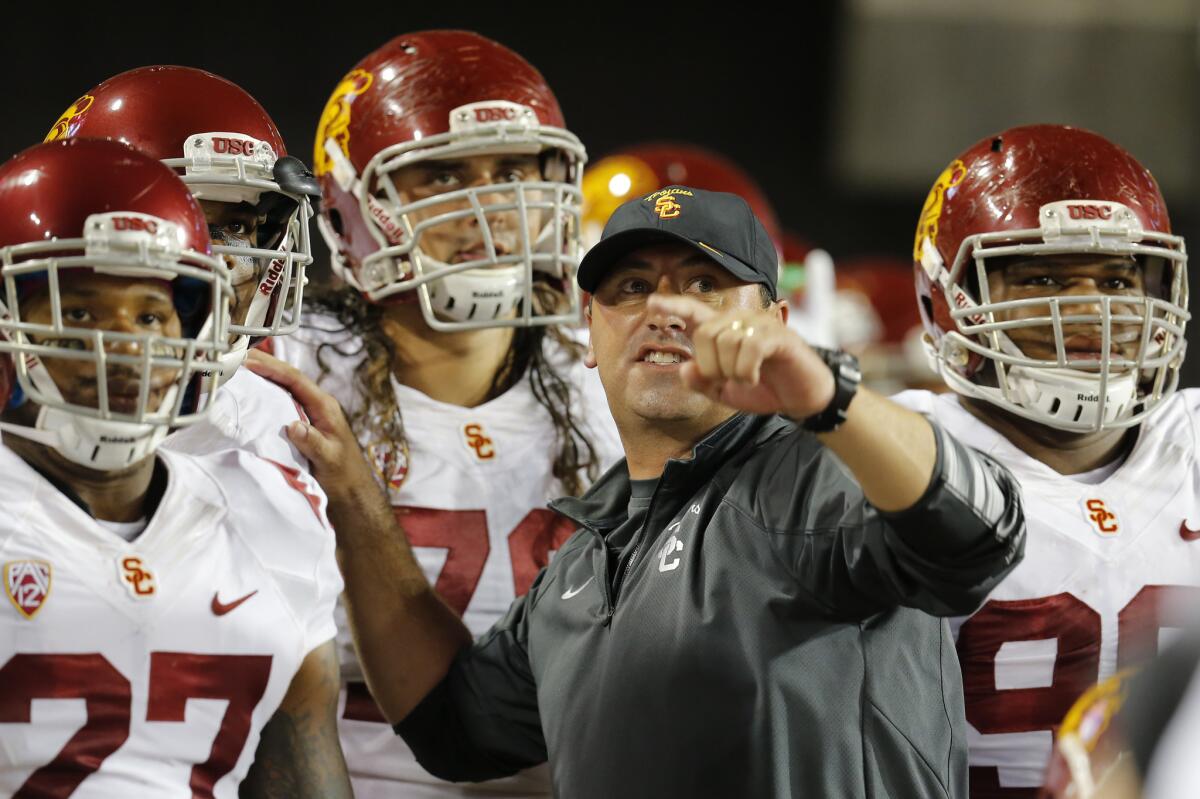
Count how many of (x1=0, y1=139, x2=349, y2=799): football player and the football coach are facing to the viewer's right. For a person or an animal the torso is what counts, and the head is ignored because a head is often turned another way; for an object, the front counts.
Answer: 0

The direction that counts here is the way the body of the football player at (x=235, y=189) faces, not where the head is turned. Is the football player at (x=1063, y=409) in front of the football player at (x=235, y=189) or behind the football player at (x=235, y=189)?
in front

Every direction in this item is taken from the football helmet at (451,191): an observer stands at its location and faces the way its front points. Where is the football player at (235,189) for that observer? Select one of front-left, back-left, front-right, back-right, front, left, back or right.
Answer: right

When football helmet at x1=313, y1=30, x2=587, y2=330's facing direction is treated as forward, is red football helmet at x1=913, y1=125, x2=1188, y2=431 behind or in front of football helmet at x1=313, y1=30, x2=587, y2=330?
in front

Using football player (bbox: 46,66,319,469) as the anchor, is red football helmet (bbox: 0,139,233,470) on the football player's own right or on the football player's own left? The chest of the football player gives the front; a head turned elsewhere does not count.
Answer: on the football player's own right

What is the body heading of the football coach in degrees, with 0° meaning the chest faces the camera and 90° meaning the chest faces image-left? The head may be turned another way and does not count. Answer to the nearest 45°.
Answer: approximately 45°

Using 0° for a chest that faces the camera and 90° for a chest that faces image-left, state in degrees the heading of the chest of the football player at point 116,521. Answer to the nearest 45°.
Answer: approximately 0°
